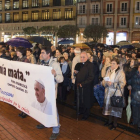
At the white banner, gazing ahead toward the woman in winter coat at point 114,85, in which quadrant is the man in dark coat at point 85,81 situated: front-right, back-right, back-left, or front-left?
front-left

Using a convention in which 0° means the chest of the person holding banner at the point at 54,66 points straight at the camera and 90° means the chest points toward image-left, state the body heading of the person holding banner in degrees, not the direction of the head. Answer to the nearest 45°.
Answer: approximately 45°

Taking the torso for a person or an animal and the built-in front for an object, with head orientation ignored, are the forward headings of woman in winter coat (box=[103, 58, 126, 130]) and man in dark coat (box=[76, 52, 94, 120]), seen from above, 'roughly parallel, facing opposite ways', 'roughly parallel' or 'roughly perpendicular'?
roughly parallel

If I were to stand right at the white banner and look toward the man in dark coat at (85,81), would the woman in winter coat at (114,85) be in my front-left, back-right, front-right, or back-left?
front-right

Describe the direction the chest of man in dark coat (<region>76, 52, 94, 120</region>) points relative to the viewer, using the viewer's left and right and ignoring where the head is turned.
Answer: facing the viewer and to the left of the viewer

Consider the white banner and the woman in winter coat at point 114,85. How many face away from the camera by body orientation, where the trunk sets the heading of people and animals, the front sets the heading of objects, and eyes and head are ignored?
0

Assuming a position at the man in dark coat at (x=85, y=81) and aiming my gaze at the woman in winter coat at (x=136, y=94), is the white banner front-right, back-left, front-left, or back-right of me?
back-right

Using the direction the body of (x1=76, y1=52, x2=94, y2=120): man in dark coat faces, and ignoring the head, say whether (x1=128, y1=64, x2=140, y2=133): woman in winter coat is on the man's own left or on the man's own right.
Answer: on the man's own left

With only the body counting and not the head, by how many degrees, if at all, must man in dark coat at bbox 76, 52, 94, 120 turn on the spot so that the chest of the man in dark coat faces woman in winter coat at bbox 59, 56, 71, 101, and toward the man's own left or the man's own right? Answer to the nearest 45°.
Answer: approximately 135° to the man's own right

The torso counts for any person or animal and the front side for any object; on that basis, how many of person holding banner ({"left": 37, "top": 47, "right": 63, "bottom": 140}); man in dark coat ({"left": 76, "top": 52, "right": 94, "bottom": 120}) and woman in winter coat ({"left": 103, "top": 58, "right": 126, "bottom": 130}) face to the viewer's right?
0

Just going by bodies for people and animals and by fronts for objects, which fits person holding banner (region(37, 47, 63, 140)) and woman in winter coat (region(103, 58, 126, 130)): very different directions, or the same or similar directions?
same or similar directions

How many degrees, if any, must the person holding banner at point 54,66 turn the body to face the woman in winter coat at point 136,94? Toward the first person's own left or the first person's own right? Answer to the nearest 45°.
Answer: approximately 135° to the first person's own left

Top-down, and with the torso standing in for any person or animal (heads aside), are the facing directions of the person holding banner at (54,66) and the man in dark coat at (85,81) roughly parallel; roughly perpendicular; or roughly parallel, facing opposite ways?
roughly parallel
